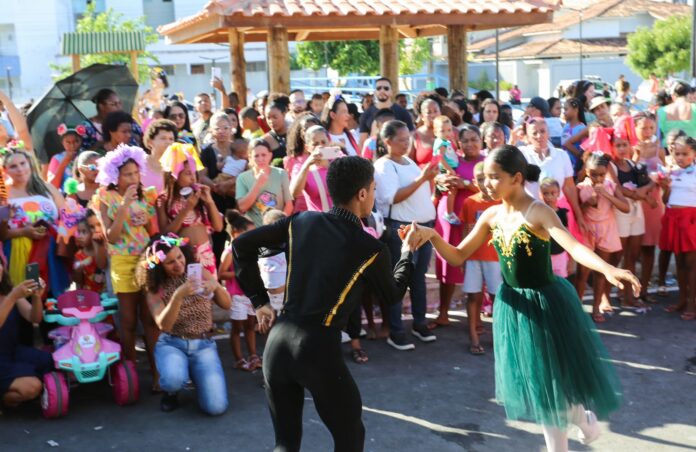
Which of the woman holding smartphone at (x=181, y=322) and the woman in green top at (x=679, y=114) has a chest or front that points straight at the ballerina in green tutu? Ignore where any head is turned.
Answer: the woman holding smartphone

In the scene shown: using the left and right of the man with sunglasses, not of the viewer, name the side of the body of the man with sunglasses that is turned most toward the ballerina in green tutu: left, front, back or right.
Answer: front

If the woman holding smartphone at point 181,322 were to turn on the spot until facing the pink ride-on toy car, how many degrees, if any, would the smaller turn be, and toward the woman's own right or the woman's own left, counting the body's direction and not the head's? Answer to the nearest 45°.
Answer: approximately 135° to the woman's own right

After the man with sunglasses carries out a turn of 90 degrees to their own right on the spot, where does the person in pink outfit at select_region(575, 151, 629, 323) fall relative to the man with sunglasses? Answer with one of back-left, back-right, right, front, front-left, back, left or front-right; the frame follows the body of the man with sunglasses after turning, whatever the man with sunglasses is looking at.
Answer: back-left

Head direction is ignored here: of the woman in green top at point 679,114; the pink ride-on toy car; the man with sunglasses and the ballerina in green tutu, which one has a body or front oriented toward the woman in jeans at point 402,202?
the man with sunglasses

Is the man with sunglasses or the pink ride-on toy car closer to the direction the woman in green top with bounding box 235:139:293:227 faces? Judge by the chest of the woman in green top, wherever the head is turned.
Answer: the pink ride-on toy car

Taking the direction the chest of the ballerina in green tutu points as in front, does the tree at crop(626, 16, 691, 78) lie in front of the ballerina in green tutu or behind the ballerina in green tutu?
behind

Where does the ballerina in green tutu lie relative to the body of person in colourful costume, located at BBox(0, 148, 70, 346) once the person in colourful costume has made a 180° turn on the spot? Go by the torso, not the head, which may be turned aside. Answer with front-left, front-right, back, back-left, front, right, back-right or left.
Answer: back-right
